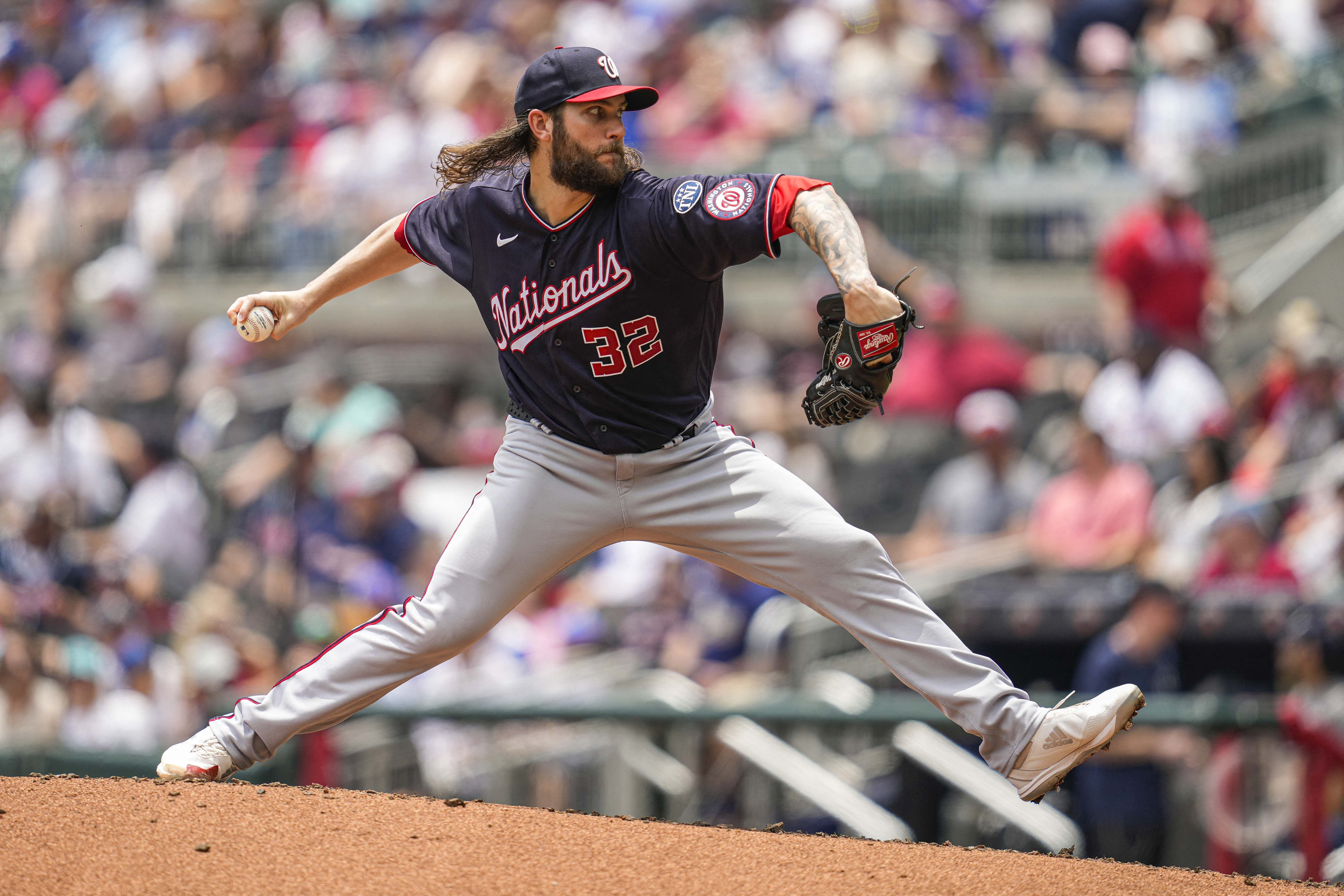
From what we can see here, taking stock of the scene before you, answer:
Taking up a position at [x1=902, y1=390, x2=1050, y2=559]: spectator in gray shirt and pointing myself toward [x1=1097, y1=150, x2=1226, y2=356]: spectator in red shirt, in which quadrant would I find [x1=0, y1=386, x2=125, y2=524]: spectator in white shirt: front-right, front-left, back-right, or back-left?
back-left

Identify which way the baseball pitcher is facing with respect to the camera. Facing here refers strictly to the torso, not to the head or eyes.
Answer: toward the camera

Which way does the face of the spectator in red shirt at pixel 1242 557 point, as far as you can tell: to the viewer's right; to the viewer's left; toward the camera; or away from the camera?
toward the camera

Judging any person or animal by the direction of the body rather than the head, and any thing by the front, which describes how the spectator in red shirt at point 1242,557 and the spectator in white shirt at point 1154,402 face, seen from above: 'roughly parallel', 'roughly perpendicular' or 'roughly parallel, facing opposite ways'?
roughly parallel

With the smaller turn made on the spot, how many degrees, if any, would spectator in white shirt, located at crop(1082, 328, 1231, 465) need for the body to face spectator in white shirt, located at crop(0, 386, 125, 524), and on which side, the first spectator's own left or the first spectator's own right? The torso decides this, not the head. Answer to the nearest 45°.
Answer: approximately 90° to the first spectator's own right

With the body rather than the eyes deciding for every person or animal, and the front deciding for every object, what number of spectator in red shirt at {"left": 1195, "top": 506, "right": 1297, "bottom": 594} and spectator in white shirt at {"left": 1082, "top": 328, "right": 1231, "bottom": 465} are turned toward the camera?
2

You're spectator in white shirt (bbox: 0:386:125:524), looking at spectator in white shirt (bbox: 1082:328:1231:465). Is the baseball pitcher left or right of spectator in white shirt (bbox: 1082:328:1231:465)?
right

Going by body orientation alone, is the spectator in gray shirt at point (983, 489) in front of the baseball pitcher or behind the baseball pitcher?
behind

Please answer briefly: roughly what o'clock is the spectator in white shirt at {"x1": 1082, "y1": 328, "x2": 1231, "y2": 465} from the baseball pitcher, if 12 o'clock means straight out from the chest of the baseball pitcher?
The spectator in white shirt is roughly at 7 o'clock from the baseball pitcher.

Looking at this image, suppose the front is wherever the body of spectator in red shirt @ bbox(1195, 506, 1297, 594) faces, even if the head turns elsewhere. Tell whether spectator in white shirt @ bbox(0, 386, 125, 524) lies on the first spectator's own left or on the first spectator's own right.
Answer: on the first spectator's own right

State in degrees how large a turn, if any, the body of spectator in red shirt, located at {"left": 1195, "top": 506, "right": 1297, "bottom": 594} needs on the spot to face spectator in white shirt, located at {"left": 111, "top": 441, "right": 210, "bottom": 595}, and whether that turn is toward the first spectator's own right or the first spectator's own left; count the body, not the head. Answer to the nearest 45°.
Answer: approximately 90° to the first spectator's own right

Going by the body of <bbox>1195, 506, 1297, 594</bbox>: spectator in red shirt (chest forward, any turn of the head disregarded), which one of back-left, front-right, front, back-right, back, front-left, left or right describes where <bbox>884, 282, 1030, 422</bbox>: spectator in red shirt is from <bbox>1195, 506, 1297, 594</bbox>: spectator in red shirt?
back-right

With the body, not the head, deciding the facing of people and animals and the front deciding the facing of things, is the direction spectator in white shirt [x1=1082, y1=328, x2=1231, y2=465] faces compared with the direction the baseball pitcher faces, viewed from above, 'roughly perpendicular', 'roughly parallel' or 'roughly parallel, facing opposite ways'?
roughly parallel

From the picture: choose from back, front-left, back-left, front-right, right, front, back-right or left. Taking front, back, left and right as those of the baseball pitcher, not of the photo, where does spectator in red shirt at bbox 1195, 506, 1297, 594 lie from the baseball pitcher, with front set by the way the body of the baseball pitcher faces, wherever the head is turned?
back-left

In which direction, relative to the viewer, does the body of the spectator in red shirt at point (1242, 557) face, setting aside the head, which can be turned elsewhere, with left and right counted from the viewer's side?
facing the viewer
